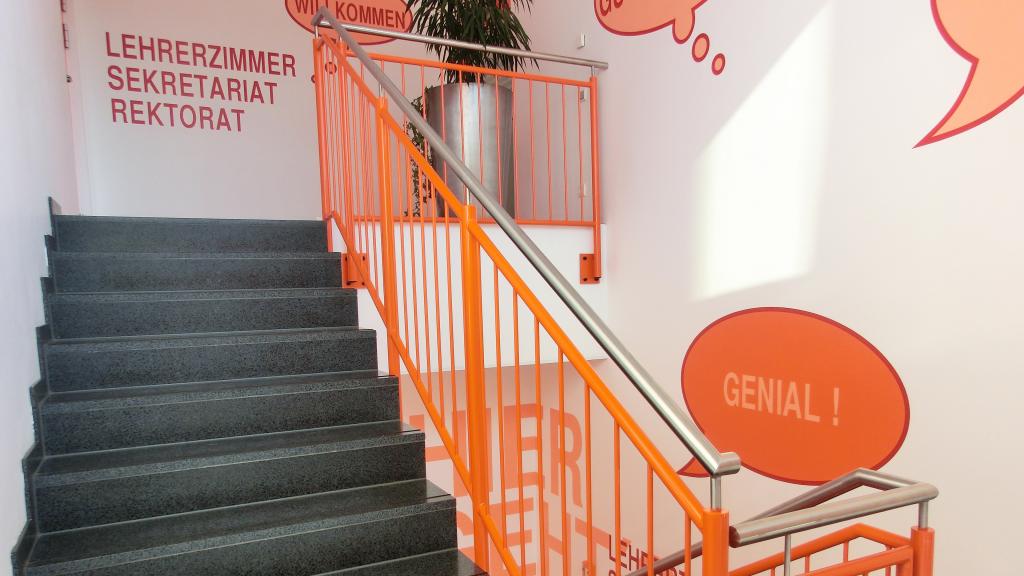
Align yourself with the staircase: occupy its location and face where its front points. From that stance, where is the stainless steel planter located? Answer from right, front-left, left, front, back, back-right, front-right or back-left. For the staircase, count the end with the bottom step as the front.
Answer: back-left

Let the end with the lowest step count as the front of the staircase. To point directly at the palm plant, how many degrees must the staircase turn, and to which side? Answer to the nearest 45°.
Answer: approximately 135° to its left

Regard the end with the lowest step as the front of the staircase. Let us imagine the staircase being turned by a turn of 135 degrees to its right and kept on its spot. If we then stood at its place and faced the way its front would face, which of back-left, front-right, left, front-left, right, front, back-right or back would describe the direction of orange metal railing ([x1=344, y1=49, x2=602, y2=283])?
right

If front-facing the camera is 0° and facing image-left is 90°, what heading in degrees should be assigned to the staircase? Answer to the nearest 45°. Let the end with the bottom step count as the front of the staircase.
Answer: approximately 0°
